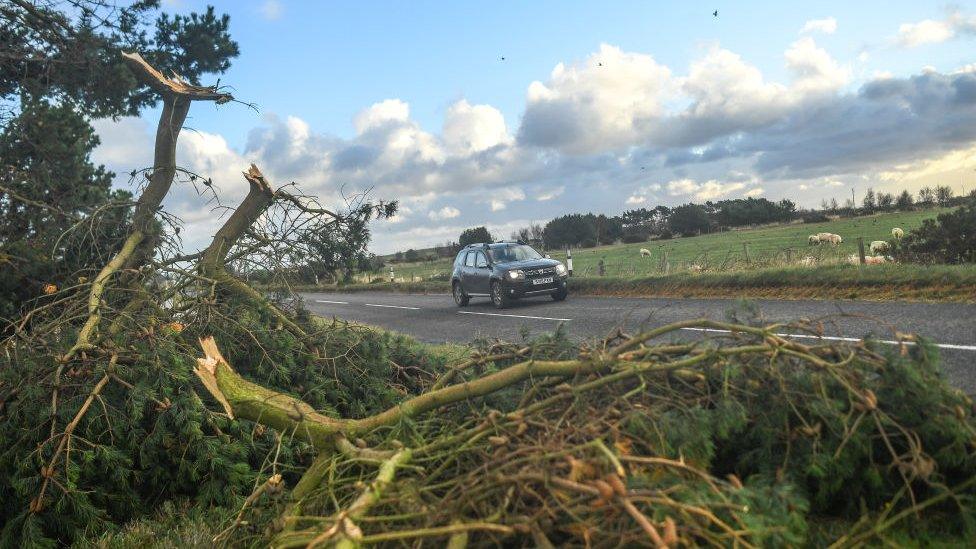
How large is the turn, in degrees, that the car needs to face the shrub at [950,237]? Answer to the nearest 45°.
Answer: approximately 45° to its left

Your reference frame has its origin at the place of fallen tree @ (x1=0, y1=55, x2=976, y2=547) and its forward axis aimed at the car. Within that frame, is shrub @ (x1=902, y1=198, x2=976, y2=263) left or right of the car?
right

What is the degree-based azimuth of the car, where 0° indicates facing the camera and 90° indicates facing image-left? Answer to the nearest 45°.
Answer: approximately 315°

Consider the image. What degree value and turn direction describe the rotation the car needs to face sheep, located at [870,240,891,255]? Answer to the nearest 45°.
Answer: approximately 45° to its left

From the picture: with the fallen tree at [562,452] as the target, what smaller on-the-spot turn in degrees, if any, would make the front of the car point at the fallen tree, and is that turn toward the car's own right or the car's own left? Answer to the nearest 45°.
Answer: approximately 45° to the car's own right

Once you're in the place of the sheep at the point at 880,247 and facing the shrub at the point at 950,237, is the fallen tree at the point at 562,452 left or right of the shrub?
right
